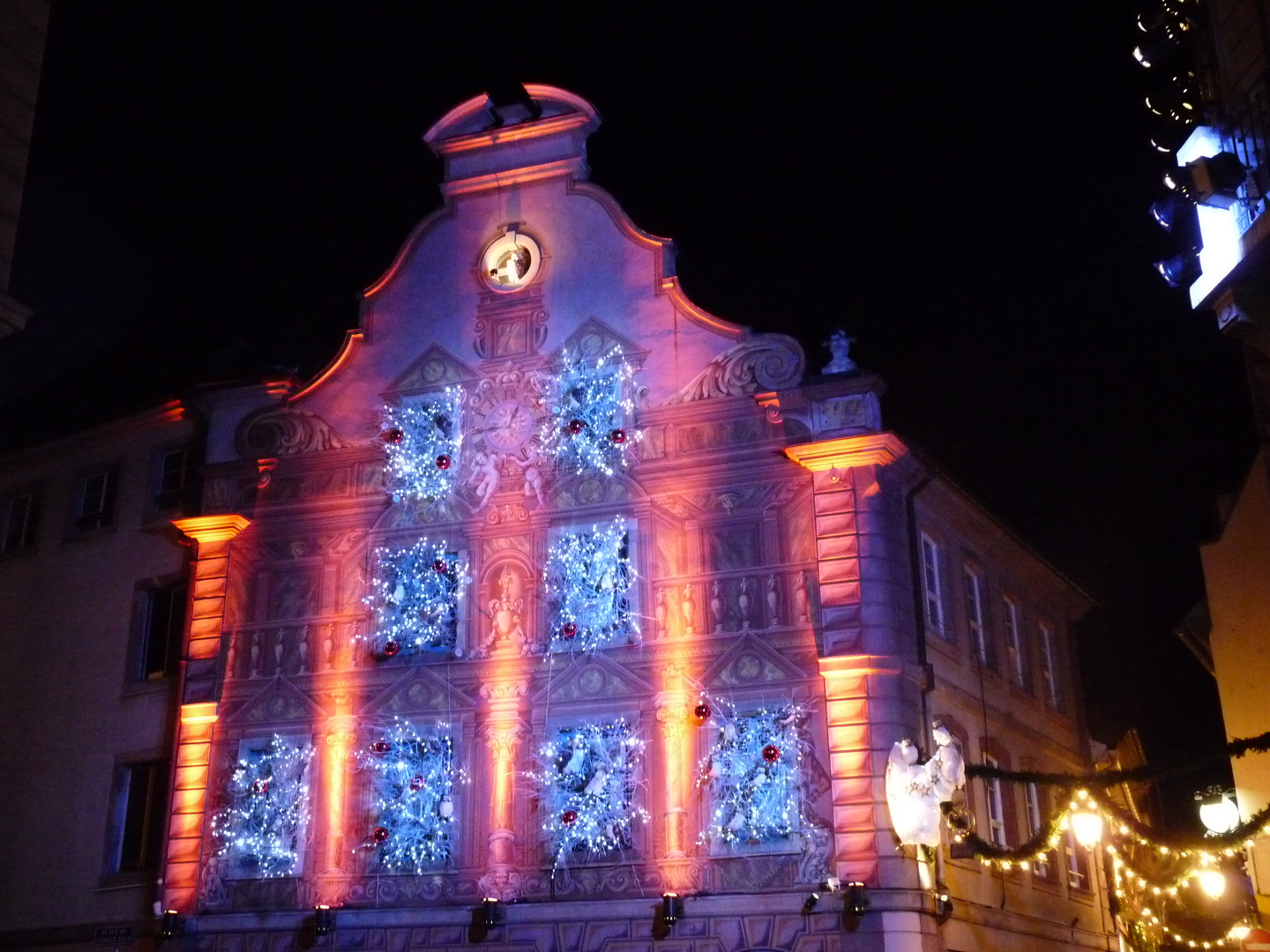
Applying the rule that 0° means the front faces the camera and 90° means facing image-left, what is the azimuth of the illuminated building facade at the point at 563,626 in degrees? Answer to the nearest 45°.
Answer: approximately 0°

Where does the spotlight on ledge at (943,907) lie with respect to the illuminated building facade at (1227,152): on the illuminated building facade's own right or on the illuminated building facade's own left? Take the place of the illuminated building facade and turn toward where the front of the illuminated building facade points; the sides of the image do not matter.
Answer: on the illuminated building facade's own right

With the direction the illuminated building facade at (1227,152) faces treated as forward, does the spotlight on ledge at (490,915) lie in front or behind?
in front

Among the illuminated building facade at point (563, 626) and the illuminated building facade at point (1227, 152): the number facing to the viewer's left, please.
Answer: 1

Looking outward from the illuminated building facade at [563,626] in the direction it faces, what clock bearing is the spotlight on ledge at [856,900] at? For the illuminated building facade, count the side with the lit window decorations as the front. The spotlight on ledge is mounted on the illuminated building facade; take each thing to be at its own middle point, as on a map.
The spotlight on ledge is roughly at 10 o'clock from the illuminated building facade.

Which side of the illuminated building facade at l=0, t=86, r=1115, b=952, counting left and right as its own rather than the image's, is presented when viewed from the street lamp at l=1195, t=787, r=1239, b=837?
left

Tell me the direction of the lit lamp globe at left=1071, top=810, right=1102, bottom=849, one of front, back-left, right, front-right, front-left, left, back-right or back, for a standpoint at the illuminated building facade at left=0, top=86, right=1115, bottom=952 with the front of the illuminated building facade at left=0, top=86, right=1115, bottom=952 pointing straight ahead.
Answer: left

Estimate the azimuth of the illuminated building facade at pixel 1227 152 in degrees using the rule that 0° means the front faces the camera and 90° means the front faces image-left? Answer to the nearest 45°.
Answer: approximately 90°

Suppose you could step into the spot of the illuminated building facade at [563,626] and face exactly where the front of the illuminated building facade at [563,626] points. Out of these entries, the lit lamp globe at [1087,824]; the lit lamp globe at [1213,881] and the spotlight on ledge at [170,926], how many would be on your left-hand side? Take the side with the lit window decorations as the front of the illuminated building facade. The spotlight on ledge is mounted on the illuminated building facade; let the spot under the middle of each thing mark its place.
2
